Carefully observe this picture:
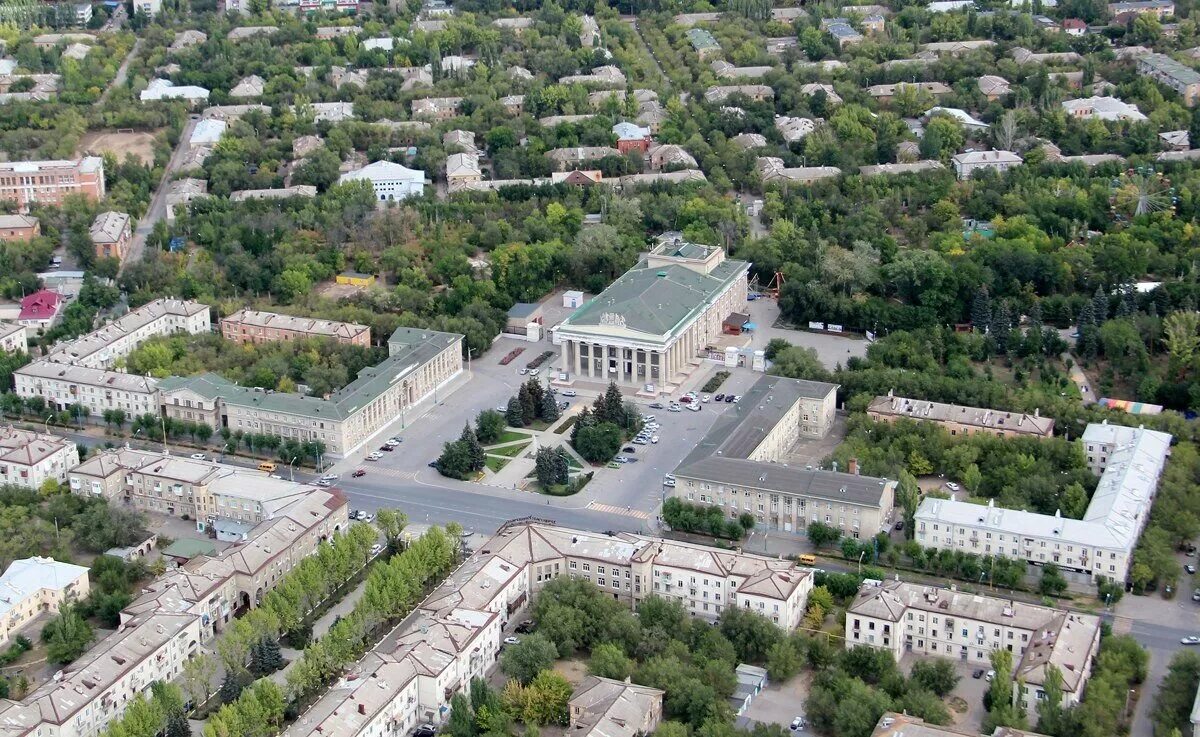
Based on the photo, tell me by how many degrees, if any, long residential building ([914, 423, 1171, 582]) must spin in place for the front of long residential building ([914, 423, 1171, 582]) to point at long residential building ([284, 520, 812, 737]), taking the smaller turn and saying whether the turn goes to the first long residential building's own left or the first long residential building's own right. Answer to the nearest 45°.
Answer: approximately 45° to the first long residential building's own right

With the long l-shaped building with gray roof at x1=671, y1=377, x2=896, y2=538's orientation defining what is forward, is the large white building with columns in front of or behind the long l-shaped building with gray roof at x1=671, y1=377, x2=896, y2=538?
behind

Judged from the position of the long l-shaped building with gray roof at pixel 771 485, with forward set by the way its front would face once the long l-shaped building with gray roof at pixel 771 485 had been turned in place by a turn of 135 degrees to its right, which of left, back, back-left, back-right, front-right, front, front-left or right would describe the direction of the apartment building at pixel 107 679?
left

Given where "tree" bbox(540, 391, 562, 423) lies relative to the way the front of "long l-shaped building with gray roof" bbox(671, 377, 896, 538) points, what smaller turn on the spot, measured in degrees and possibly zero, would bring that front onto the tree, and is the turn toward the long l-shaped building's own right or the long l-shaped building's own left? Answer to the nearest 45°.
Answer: approximately 135° to the long l-shaped building's own right

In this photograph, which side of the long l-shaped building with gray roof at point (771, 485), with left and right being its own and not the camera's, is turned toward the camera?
front

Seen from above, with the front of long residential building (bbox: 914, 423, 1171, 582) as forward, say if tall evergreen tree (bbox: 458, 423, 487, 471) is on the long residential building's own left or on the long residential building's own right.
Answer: on the long residential building's own right

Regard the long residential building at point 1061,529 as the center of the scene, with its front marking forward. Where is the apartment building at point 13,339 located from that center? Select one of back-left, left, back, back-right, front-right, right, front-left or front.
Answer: right

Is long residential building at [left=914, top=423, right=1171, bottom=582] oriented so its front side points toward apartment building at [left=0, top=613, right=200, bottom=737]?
no

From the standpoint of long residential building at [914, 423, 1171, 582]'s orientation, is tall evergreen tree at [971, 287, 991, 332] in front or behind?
behind

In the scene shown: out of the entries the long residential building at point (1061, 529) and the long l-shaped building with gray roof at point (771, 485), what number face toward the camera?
2

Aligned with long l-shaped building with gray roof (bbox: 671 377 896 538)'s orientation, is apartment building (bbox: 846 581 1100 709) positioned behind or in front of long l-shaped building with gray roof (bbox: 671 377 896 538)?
in front

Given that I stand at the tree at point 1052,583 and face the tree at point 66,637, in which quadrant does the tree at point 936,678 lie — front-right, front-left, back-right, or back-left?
front-left

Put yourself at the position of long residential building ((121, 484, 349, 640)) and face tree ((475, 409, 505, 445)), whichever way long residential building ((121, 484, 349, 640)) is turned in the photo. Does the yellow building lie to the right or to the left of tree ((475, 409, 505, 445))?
left

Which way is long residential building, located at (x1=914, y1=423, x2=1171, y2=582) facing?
toward the camera

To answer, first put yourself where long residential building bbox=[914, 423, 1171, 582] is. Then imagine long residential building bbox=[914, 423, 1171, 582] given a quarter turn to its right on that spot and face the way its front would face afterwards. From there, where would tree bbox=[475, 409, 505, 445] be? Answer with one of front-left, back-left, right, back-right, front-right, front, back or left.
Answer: front

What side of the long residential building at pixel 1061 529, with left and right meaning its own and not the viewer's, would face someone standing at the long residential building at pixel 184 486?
right

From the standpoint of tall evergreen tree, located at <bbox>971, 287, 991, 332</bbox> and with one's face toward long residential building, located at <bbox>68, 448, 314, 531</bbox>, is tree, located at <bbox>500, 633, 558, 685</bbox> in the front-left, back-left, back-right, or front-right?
front-left

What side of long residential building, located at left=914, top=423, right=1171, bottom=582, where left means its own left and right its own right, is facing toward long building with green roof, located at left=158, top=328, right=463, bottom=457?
right

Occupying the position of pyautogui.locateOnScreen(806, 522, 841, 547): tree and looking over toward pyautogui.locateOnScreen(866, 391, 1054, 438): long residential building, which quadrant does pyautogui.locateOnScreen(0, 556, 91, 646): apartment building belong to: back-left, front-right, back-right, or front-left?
back-left

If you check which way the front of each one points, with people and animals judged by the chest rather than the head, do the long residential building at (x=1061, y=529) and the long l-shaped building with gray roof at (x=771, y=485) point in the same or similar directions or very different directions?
same or similar directions

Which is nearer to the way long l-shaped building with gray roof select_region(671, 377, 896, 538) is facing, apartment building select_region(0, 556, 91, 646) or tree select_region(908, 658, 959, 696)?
the tree
